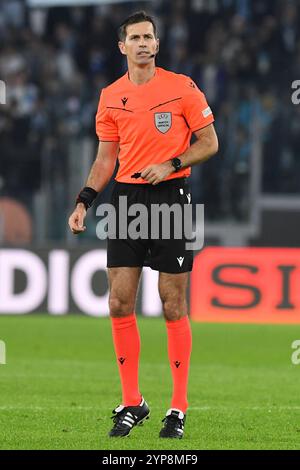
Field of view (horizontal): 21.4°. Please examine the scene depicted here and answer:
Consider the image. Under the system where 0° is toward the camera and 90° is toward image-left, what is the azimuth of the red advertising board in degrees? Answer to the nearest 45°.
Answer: approximately 0°

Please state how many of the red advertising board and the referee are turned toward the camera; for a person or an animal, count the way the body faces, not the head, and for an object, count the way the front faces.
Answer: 2

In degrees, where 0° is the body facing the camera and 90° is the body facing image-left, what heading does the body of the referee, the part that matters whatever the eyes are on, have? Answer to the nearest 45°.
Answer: approximately 0°

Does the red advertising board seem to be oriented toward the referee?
yes

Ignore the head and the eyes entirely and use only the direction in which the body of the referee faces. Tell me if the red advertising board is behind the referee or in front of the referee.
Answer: behind
